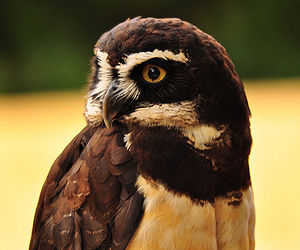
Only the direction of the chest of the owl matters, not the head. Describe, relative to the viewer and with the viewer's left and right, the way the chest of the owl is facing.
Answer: facing the viewer and to the right of the viewer
